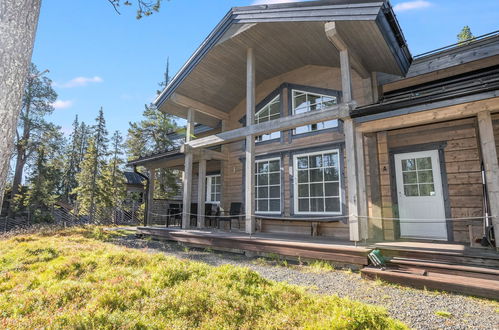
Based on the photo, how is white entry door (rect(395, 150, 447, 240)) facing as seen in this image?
toward the camera

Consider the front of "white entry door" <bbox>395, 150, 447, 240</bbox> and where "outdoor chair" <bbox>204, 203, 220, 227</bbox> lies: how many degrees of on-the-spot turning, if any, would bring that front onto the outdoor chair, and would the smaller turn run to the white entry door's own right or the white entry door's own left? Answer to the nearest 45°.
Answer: approximately 90° to the white entry door's own right

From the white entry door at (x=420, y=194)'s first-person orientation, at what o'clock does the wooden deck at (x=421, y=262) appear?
The wooden deck is roughly at 12 o'clock from the white entry door.

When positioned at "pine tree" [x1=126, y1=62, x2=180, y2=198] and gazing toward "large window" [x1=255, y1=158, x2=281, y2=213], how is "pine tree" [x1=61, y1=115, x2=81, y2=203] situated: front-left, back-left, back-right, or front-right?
back-right

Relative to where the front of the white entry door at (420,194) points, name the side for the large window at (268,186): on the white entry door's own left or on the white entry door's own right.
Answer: on the white entry door's own right

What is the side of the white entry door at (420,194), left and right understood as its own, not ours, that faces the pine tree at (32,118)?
right

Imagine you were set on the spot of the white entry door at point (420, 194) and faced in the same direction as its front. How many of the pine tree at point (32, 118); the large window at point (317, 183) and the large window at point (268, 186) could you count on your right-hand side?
3

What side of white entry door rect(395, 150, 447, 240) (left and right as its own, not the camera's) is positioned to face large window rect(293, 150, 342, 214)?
right

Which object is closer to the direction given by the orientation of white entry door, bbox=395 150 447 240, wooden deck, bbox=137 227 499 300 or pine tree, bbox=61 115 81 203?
the wooden deck

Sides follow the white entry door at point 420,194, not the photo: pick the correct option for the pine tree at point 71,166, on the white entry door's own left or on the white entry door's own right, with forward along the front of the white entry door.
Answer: on the white entry door's own right
